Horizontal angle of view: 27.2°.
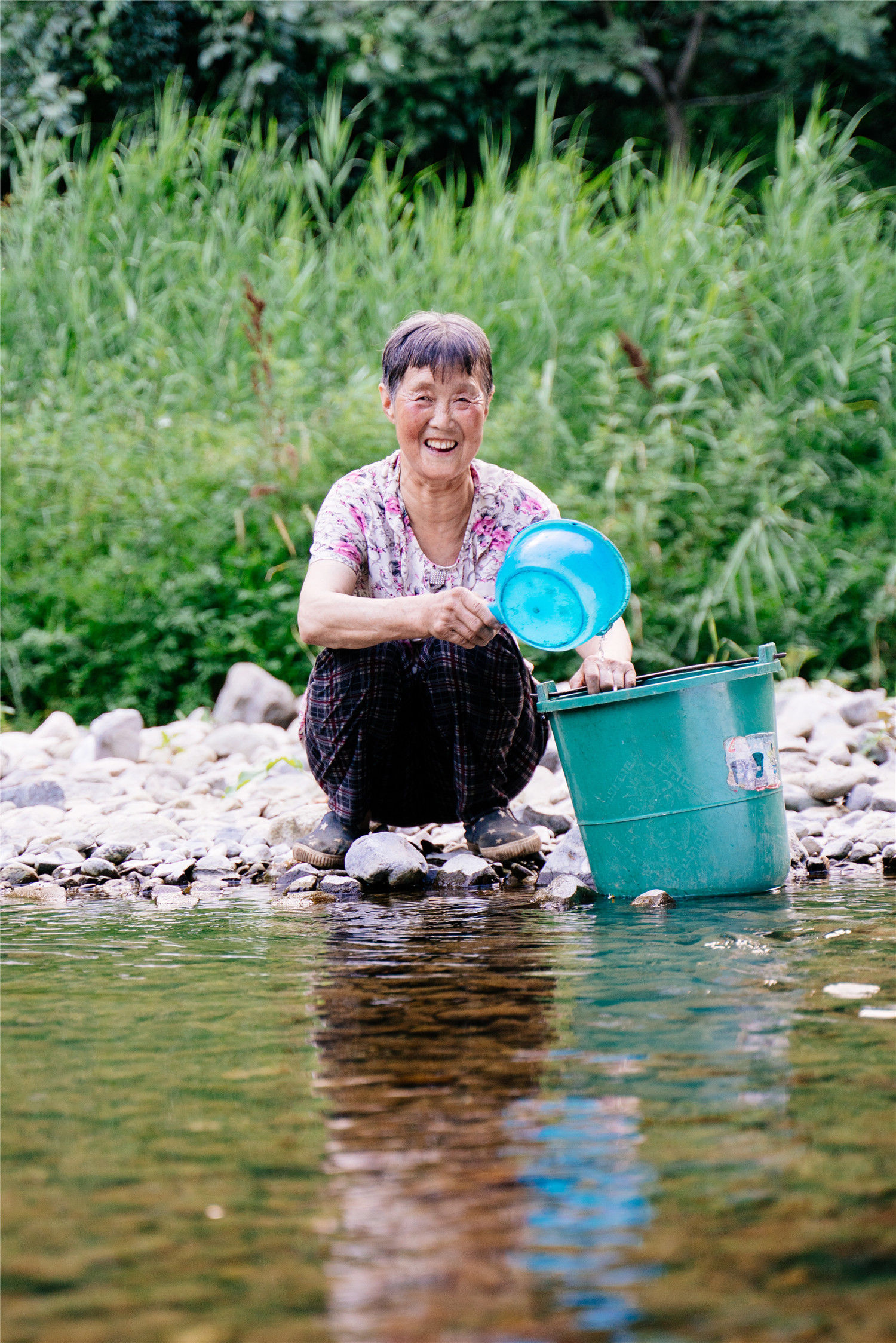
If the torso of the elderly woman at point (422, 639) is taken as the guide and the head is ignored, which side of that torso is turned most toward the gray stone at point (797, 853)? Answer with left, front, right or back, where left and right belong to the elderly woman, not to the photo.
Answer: left

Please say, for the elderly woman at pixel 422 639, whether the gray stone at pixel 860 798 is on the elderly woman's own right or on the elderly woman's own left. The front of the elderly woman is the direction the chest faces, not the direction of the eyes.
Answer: on the elderly woman's own left

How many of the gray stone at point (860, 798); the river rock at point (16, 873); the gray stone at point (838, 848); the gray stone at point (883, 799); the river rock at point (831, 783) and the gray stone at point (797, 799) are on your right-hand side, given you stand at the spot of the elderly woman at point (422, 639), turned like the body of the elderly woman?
1

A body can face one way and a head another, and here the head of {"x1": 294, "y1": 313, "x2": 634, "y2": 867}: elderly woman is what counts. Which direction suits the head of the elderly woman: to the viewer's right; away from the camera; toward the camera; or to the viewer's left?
toward the camera

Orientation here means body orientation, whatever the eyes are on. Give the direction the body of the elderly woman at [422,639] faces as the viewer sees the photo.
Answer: toward the camera

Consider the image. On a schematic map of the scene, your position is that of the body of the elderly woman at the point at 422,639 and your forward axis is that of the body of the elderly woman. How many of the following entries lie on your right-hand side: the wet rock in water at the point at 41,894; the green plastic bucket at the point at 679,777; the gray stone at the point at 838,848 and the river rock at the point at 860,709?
1

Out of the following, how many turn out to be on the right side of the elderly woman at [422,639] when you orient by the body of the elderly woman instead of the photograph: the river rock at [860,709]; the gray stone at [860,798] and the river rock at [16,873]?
1

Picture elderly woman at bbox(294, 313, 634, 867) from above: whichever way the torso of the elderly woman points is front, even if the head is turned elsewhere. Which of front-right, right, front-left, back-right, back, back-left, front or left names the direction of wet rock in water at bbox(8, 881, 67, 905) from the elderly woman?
right

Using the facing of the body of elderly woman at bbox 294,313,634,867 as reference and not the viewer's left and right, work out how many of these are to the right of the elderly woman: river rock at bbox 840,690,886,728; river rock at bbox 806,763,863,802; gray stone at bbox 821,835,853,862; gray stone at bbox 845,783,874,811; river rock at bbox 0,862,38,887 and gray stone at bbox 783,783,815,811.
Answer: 1

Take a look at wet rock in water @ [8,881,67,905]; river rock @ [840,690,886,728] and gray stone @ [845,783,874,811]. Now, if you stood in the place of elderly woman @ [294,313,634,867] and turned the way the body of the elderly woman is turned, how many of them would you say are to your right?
1

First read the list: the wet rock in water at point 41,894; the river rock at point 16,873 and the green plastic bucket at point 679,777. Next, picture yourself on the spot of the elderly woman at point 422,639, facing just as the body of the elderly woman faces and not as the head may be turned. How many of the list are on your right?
2
